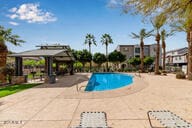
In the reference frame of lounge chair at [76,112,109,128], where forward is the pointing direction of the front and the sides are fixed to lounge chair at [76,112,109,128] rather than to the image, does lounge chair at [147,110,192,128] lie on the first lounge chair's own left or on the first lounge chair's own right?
on the first lounge chair's own right

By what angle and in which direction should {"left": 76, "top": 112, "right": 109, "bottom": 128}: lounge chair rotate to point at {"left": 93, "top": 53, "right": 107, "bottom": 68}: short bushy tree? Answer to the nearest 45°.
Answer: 0° — it already faces it

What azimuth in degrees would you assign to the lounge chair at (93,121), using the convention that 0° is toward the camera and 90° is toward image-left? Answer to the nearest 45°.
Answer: approximately 180°

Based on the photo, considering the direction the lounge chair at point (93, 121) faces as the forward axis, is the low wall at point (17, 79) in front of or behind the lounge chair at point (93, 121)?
in front

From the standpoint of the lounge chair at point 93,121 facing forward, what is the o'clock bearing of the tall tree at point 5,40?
The tall tree is roughly at 11 o'clock from the lounge chair.

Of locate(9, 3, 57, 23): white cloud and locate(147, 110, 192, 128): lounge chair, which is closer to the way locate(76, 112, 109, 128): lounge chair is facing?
the white cloud

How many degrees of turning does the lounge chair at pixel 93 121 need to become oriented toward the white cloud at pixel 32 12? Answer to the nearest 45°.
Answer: approximately 45° to its left

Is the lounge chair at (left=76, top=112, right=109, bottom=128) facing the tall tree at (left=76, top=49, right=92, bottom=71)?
yes
